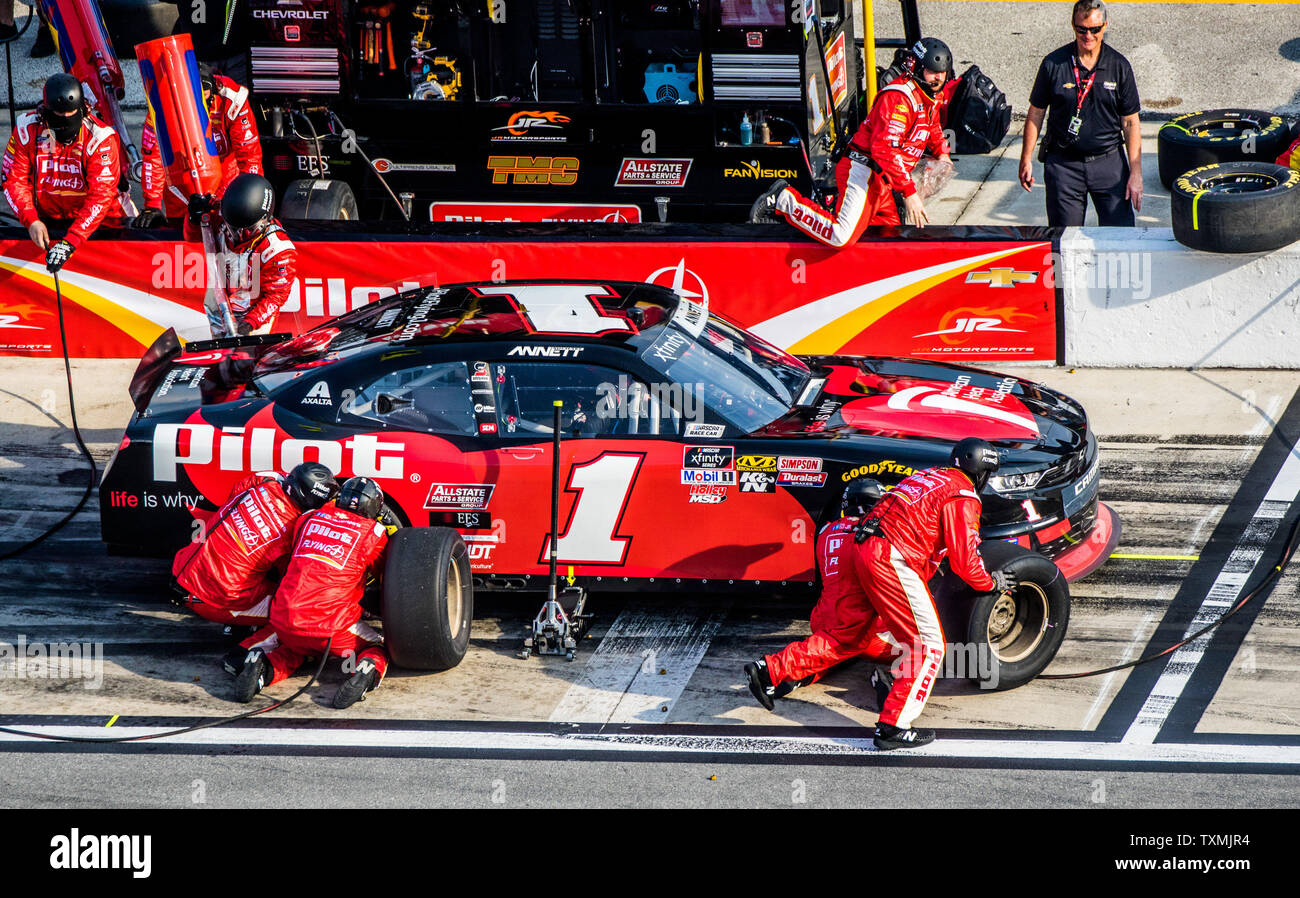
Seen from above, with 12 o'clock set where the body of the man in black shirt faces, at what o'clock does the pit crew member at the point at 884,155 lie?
The pit crew member is roughly at 2 o'clock from the man in black shirt.

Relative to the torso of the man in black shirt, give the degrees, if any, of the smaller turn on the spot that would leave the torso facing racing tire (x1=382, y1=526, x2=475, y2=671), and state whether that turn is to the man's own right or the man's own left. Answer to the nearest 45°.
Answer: approximately 45° to the man's own right

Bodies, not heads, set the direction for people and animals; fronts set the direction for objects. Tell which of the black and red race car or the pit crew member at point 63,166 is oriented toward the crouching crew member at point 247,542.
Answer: the pit crew member

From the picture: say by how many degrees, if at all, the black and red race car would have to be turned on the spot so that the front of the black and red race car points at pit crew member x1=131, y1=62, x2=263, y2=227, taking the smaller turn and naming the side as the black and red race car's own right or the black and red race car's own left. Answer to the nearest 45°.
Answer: approximately 135° to the black and red race car's own left

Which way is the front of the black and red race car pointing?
to the viewer's right

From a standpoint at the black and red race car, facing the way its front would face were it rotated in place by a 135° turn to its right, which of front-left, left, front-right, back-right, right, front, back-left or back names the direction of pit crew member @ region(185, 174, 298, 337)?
right

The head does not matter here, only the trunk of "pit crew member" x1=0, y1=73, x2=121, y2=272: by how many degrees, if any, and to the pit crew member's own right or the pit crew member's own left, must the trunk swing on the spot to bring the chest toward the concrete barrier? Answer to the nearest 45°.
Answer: approximately 45° to the pit crew member's own left

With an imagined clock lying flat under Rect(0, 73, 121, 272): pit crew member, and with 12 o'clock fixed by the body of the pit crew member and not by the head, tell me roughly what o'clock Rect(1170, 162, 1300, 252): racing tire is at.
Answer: The racing tire is roughly at 10 o'clock from the pit crew member.

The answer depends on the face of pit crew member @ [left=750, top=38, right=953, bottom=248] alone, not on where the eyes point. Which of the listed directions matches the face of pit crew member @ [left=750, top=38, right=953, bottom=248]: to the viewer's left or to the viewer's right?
to the viewer's right

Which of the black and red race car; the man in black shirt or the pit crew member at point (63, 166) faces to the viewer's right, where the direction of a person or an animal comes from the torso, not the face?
the black and red race car
